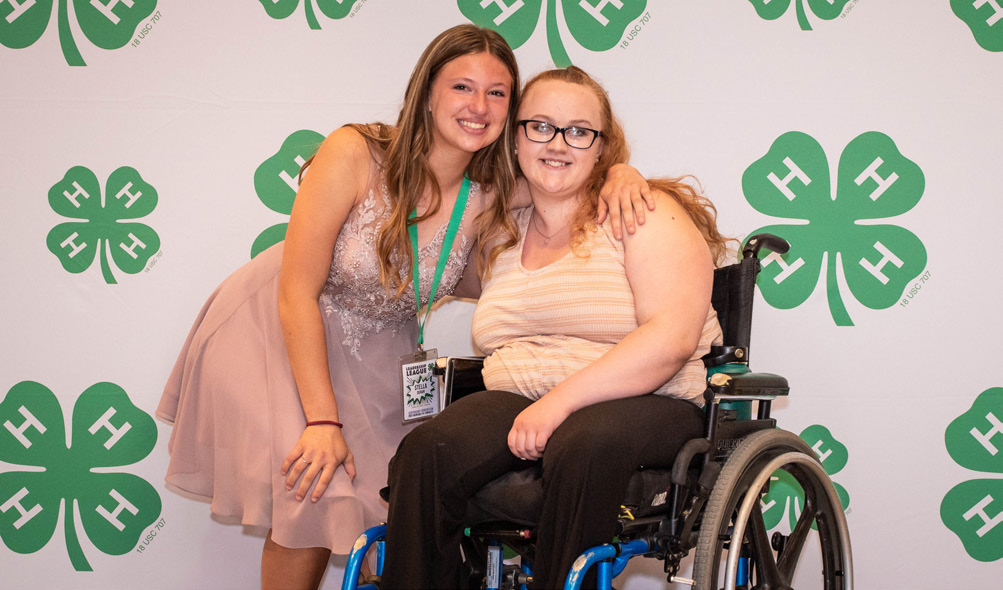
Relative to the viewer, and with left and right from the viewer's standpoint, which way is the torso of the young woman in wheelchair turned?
facing the viewer and to the left of the viewer

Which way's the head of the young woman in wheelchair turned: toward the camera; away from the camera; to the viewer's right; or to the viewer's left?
toward the camera
